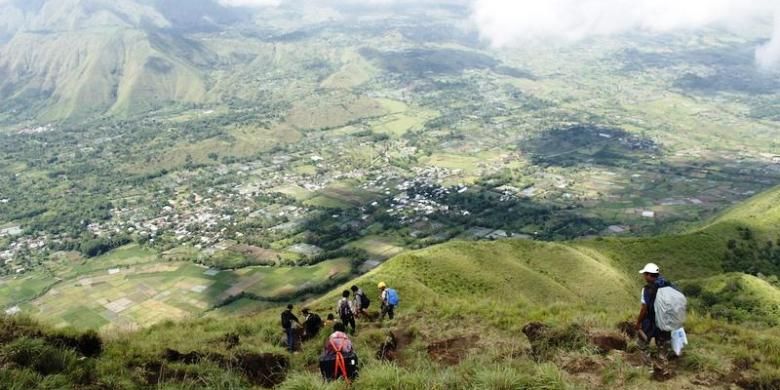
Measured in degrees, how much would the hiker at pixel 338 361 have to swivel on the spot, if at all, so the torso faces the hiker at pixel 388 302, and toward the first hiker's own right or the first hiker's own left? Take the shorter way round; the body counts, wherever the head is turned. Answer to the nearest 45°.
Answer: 0° — they already face them

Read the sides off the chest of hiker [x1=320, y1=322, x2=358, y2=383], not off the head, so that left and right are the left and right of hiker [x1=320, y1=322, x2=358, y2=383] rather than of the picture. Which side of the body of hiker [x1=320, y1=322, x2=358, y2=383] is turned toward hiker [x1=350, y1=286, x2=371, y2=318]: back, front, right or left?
front

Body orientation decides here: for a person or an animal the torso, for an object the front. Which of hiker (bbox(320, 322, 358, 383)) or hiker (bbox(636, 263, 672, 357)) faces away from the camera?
hiker (bbox(320, 322, 358, 383))

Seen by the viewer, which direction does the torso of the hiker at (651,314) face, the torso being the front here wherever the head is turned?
to the viewer's left

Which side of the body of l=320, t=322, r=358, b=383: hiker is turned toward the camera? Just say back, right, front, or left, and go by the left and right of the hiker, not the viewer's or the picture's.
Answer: back

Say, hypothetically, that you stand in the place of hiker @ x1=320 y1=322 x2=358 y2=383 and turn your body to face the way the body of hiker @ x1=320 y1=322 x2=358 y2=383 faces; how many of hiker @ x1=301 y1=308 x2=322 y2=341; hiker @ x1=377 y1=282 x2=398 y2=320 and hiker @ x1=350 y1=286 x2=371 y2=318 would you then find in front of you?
3

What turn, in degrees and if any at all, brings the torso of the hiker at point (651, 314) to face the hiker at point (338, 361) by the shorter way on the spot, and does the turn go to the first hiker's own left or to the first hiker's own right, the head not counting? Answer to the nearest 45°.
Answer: approximately 45° to the first hiker's own left

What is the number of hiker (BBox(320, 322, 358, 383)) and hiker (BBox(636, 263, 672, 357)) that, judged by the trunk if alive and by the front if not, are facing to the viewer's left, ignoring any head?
1

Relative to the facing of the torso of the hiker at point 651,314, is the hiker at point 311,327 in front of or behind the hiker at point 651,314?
in front

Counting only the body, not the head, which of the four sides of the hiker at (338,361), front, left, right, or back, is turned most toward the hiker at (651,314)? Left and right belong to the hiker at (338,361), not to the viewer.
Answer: right

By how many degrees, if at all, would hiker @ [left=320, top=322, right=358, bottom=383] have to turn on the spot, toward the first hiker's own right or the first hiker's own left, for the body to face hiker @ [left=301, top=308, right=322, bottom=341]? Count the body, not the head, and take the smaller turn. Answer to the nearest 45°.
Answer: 0° — they already face them
